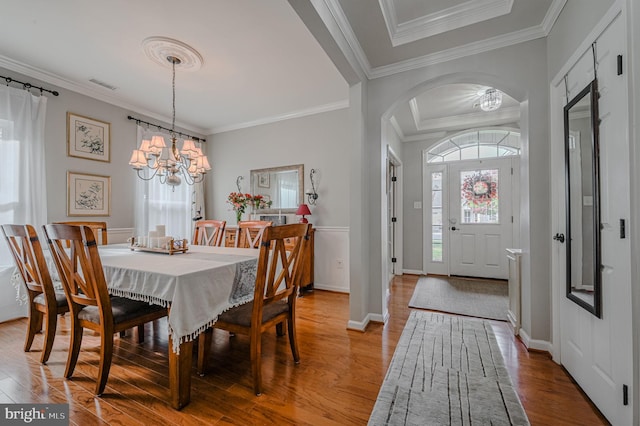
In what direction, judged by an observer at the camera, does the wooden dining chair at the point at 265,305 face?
facing away from the viewer and to the left of the viewer

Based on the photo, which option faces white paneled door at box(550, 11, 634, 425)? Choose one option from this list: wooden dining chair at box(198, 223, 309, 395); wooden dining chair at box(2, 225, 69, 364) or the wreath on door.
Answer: the wreath on door

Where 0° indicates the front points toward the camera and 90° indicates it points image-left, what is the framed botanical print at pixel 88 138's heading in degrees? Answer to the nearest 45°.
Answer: approximately 315°

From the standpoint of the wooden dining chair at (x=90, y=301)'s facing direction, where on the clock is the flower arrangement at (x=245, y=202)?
The flower arrangement is roughly at 12 o'clock from the wooden dining chair.

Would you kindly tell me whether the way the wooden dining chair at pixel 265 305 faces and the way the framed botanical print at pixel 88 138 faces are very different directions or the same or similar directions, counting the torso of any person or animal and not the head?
very different directions

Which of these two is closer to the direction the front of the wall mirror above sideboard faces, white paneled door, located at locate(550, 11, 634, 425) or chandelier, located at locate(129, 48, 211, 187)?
the chandelier

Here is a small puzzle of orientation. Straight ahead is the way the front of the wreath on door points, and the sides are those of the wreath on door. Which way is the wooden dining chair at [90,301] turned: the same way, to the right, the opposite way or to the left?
the opposite way

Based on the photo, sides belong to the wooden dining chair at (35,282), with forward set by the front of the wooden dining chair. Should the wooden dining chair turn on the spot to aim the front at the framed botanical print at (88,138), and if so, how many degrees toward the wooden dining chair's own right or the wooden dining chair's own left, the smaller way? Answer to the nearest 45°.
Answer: approximately 45° to the wooden dining chair's own left

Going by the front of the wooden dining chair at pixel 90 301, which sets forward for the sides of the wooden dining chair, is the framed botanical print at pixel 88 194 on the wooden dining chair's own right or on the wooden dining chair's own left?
on the wooden dining chair's own left

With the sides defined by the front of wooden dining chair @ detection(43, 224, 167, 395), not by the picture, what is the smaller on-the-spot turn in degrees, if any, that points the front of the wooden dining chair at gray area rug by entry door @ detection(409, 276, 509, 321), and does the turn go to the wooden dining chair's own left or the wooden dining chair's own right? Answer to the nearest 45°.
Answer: approximately 45° to the wooden dining chair's own right

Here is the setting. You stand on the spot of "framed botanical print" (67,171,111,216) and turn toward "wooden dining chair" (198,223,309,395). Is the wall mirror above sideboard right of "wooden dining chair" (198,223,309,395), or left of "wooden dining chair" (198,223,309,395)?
left

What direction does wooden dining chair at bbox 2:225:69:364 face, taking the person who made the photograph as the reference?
facing away from the viewer and to the right of the viewer

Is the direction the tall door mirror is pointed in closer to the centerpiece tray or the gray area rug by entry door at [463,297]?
the centerpiece tray
